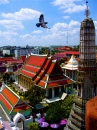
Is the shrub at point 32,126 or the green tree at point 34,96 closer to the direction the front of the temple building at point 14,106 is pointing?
the shrub

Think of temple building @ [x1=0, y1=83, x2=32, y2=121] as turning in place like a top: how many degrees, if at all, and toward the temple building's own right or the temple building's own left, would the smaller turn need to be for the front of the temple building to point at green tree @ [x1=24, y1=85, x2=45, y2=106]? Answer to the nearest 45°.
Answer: approximately 90° to the temple building's own left
